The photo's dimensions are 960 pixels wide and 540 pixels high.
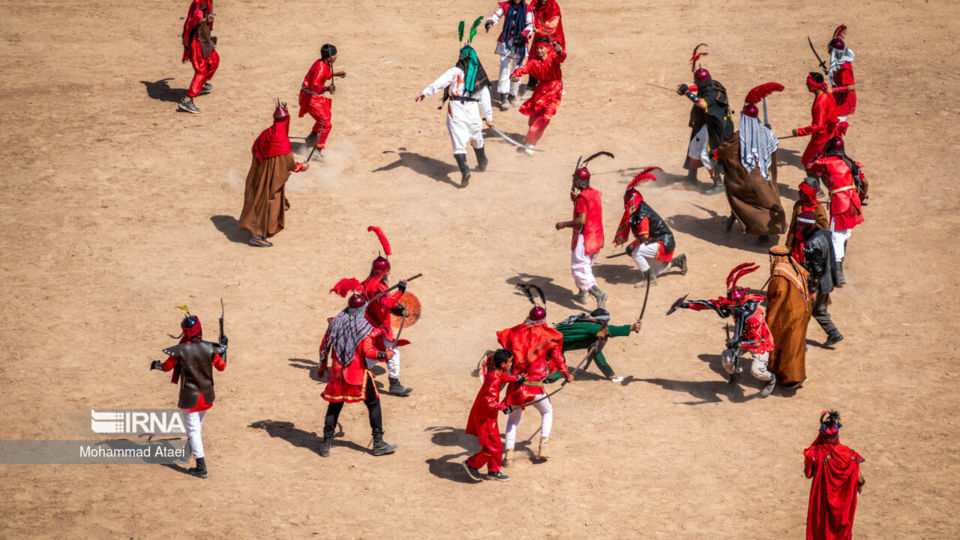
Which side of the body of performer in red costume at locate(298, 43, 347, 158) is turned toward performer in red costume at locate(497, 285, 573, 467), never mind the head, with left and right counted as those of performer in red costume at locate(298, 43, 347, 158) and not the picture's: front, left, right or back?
right

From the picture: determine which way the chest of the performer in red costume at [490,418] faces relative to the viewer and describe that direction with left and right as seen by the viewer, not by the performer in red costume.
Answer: facing to the right of the viewer

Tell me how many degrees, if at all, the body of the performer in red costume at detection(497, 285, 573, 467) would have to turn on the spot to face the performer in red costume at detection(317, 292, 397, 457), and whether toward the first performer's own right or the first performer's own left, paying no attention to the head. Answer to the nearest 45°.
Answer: approximately 90° to the first performer's own left

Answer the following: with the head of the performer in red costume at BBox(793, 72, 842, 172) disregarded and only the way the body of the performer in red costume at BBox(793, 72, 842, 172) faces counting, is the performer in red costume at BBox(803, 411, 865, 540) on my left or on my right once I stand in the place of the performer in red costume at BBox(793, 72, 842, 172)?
on my left

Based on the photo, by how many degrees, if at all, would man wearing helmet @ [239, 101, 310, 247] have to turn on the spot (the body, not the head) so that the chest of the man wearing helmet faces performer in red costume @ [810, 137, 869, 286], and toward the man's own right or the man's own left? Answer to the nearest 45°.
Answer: approximately 45° to the man's own right

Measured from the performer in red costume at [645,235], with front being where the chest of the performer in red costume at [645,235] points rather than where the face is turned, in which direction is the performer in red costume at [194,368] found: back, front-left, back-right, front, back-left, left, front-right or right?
front-left

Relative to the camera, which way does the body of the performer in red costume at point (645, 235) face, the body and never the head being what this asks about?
to the viewer's left

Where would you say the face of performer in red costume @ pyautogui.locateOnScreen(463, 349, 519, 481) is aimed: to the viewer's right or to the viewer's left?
to the viewer's right

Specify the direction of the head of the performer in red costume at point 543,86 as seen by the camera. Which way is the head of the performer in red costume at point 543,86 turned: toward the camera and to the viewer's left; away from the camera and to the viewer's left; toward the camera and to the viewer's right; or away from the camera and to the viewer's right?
toward the camera and to the viewer's left

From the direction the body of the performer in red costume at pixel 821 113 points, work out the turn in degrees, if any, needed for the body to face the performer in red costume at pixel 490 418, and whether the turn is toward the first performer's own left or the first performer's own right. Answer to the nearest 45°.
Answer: approximately 90° to the first performer's own left

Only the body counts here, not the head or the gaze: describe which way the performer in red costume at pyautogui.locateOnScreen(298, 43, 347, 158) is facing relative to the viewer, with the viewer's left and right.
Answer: facing to the right of the viewer

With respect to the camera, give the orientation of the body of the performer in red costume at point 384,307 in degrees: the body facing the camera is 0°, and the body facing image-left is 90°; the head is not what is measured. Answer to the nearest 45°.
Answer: approximately 270°

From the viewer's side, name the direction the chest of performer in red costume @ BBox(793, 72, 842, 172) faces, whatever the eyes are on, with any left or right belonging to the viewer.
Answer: facing to the left of the viewer
